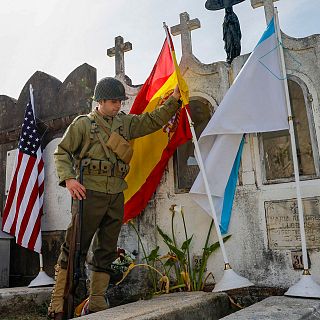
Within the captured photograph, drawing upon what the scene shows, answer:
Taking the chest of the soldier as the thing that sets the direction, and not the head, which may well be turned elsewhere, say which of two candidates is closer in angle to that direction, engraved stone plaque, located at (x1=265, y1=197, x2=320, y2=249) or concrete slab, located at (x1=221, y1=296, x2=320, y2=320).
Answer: the concrete slab

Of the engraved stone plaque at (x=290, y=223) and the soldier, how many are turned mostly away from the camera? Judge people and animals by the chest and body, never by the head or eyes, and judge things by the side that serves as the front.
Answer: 0

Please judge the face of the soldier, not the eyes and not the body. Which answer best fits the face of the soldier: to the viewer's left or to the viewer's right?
to the viewer's right

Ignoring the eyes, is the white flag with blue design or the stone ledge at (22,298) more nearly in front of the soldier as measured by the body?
the white flag with blue design

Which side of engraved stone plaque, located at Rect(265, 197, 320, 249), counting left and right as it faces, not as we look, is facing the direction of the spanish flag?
right

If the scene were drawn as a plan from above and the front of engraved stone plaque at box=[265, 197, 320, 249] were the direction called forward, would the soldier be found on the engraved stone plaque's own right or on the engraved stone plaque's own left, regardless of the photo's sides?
on the engraved stone plaque's own right

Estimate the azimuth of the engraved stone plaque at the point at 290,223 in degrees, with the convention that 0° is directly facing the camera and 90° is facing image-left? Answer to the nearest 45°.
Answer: approximately 0°

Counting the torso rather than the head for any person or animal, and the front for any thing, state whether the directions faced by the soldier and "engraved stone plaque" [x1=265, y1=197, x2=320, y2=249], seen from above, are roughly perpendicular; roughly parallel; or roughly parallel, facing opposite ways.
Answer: roughly perpendicular

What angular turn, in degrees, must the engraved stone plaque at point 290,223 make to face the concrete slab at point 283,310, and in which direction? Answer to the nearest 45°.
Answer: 0° — it already faces it

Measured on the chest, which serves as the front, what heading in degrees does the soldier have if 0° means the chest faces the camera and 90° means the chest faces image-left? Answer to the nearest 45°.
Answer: approximately 315°

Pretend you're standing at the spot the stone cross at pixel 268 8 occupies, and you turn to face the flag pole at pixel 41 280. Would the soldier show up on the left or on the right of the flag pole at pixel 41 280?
left

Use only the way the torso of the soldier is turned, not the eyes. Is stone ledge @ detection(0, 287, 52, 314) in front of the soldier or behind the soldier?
behind

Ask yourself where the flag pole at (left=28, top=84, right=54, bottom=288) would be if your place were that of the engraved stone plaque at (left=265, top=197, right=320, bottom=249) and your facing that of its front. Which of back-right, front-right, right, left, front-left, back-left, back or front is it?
right

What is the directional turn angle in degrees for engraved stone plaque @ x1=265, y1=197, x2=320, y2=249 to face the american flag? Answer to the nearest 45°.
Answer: approximately 90° to its right
